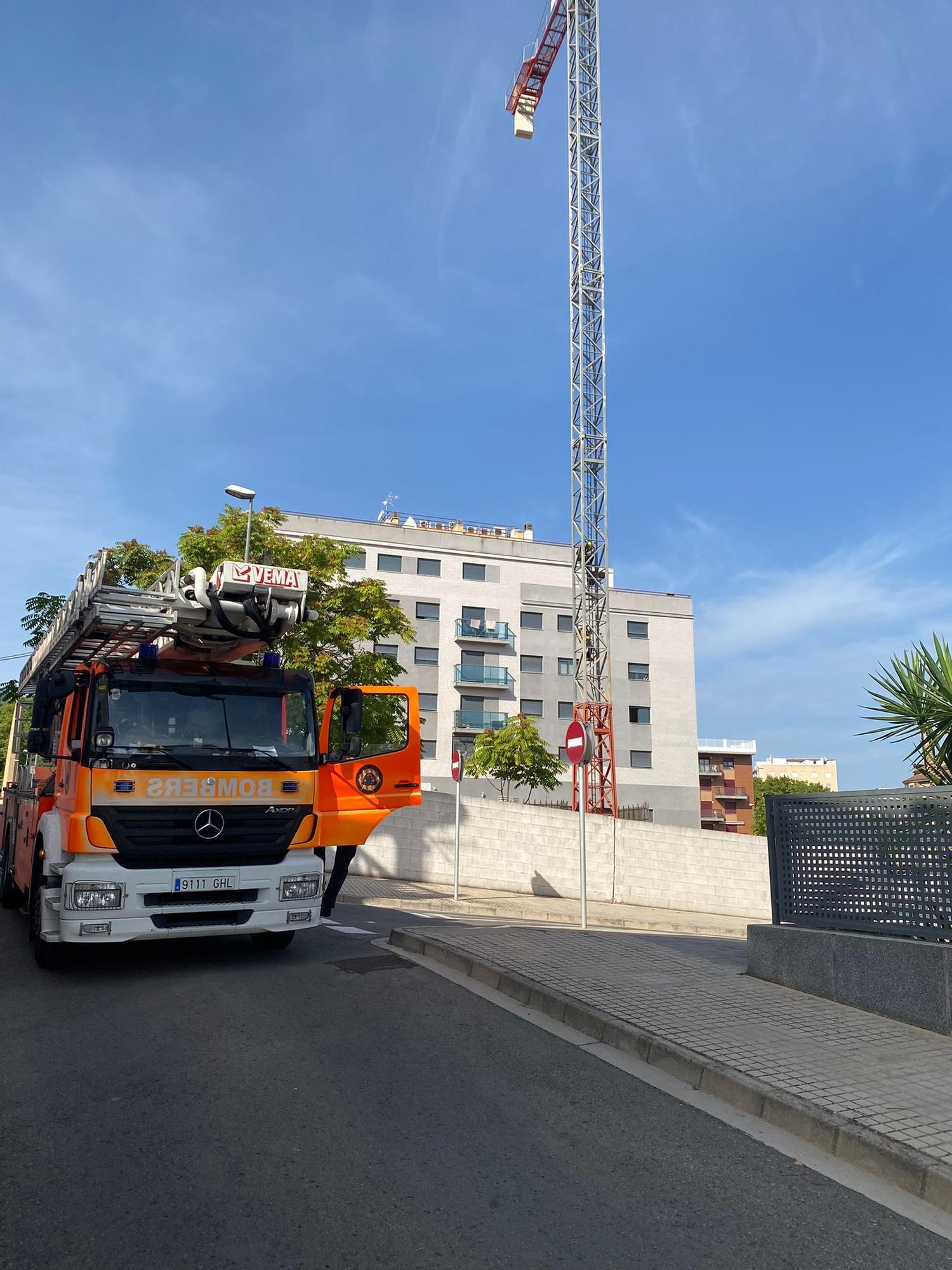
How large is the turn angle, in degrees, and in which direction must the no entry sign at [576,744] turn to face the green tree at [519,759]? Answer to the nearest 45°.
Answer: approximately 135° to its right

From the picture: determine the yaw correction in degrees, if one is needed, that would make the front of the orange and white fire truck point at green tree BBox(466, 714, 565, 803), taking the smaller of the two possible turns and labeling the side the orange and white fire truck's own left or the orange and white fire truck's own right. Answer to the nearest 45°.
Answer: approximately 135° to the orange and white fire truck's own left

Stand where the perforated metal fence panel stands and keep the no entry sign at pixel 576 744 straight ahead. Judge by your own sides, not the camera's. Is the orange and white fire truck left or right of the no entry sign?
left

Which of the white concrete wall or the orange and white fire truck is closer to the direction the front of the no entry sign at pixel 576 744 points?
the orange and white fire truck

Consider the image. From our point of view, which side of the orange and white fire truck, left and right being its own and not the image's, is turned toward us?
front

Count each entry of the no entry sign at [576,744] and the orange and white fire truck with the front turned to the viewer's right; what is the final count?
0

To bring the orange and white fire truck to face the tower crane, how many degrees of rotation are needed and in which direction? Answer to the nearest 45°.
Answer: approximately 135° to its left

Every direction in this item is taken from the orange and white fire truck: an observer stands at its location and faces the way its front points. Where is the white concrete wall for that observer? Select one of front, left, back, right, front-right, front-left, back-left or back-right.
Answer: back-left

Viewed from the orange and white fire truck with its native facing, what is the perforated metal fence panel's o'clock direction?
The perforated metal fence panel is roughly at 10 o'clock from the orange and white fire truck.

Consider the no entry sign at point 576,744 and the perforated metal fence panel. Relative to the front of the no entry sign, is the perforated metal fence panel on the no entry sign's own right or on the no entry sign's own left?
on the no entry sign's own left
